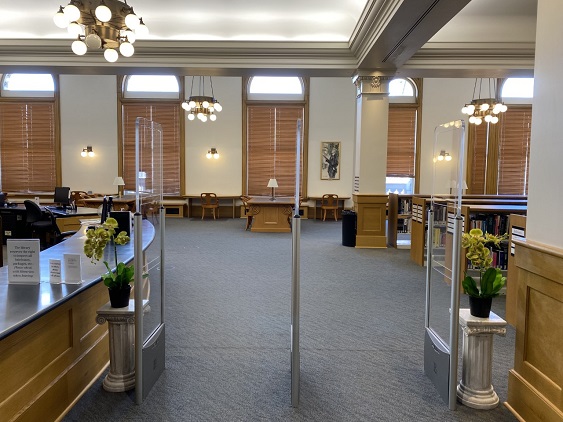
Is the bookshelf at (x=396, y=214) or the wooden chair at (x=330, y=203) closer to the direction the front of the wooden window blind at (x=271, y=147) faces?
the bookshelf

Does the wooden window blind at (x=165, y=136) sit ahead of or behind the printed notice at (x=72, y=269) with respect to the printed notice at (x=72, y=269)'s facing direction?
behind

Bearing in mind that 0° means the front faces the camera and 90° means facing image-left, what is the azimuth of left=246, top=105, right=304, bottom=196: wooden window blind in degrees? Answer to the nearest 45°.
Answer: approximately 0°

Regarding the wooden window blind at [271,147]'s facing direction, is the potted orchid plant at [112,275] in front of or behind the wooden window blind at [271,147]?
in front

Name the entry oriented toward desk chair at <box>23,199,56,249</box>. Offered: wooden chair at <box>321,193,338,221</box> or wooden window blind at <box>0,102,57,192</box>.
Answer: the wooden window blind
